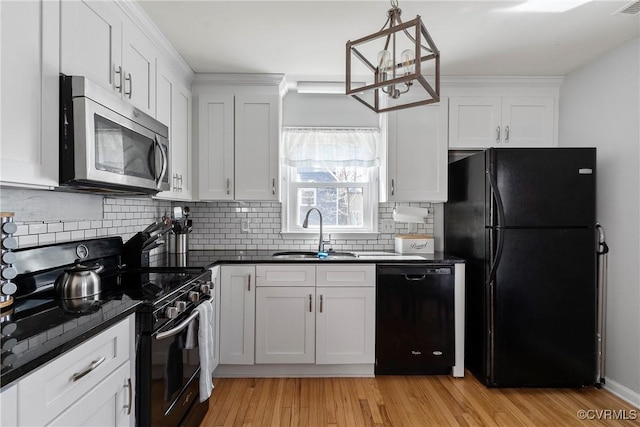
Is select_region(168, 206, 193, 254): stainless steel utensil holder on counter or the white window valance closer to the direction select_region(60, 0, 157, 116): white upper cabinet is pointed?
the white window valance

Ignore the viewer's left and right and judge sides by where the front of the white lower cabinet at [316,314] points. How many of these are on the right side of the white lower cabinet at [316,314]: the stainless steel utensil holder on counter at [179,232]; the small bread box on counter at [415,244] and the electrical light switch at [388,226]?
1

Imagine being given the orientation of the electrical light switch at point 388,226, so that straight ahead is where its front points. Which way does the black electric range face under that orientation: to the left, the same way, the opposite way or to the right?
to the left

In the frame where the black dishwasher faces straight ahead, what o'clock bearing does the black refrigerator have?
The black refrigerator is roughly at 9 o'clock from the black dishwasher.

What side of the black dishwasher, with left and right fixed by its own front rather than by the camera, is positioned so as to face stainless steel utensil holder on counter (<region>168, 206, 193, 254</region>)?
right

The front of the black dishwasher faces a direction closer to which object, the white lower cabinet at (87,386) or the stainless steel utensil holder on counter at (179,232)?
the white lower cabinet

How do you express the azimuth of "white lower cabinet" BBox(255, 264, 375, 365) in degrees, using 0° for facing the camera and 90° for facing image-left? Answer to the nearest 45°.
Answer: approximately 0°

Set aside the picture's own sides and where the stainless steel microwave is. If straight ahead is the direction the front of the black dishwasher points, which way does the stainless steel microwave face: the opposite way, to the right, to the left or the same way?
to the left

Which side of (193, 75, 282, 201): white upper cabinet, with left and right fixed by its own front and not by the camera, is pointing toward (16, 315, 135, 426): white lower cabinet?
front
